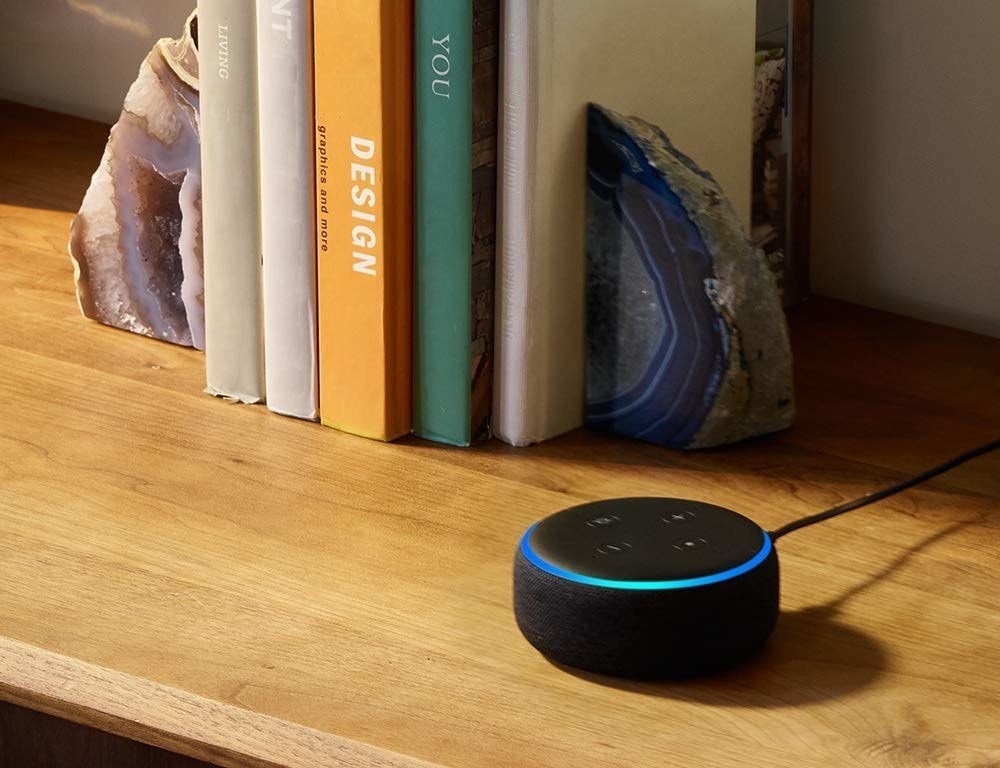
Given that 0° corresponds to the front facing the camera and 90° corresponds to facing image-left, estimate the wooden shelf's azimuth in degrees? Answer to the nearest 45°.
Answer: approximately 45°

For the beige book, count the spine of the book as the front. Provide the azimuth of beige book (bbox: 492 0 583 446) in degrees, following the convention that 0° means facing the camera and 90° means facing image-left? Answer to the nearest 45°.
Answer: approximately 45°
